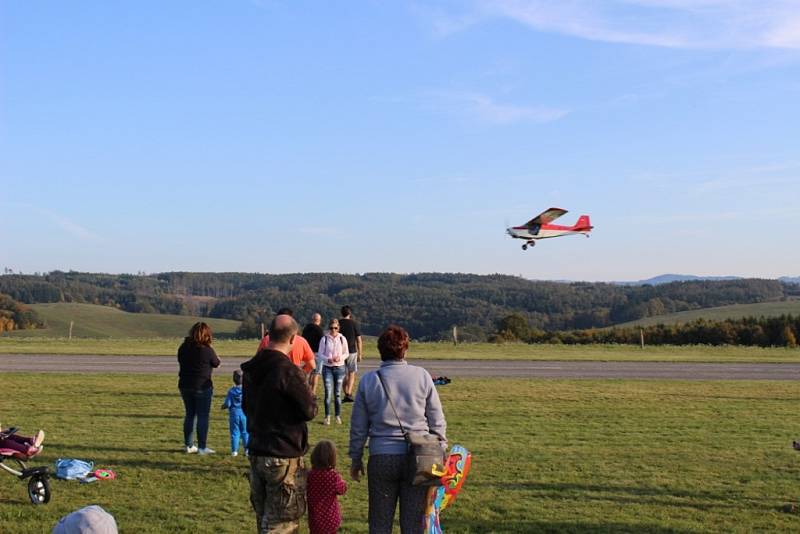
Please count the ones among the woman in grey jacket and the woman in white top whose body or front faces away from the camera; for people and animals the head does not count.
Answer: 1

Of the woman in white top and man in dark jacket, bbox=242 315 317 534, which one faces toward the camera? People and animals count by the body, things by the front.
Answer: the woman in white top

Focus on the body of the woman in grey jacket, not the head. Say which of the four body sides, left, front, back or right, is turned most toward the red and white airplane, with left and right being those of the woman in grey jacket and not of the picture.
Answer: front

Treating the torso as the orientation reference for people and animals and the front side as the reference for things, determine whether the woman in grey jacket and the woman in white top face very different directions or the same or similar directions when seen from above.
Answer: very different directions

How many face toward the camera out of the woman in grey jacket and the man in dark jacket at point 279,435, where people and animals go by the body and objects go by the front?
0

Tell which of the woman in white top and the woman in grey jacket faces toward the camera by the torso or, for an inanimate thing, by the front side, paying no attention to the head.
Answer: the woman in white top

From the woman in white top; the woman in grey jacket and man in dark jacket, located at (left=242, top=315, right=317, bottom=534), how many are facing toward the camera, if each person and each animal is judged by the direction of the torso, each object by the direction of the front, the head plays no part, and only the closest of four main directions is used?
1

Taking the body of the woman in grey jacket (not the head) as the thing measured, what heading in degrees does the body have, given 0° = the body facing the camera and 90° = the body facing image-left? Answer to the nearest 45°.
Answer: approximately 180°

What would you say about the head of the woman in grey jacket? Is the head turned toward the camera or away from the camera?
away from the camera

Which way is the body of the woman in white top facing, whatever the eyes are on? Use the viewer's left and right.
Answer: facing the viewer

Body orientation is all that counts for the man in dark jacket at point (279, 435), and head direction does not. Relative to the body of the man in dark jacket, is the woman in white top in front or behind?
in front

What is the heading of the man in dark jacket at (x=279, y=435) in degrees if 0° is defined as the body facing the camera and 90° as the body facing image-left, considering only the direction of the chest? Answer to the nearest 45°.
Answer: approximately 225°
